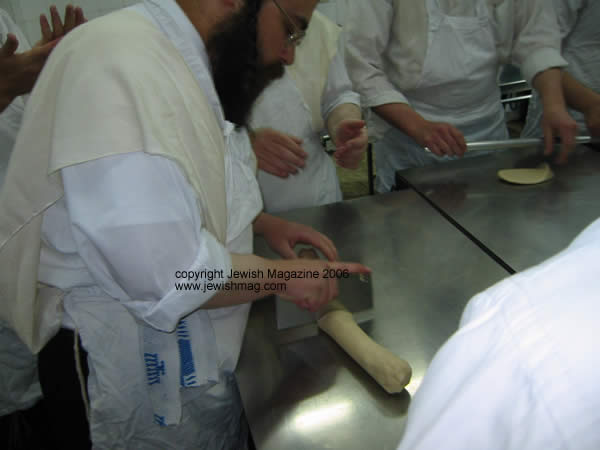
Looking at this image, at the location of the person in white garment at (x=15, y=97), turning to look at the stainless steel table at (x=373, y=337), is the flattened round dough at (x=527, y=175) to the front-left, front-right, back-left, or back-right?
front-left

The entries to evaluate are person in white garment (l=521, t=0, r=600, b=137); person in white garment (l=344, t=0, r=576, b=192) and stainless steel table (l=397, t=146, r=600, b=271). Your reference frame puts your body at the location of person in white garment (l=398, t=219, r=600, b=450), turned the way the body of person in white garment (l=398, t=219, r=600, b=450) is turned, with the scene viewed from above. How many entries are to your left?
0

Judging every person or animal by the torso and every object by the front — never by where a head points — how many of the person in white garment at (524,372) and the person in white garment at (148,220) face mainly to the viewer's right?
1

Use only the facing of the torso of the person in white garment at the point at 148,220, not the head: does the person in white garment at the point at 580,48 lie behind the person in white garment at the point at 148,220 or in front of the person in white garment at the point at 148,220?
in front

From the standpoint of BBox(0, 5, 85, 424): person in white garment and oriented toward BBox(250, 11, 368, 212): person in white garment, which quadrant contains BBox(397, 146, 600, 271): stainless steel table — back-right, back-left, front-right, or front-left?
front-right

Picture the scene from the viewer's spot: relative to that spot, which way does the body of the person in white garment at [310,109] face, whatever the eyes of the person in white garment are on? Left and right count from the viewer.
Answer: facing the viewer and to the right of the viewer

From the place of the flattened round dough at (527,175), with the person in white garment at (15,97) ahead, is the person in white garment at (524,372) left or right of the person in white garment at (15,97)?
left

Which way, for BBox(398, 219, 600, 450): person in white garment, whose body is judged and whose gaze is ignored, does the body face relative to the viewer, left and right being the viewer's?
facing away from the viewer and to the left of the viewer

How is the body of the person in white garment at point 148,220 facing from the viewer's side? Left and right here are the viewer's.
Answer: facing to the right of the viewer

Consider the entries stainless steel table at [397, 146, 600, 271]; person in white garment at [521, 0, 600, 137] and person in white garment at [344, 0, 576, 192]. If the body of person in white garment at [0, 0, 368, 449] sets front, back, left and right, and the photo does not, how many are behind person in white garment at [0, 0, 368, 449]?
0

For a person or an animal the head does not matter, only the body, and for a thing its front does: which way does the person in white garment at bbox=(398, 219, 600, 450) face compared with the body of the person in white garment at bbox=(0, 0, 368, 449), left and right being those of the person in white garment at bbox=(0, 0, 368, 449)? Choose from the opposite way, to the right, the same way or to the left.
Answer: to the left

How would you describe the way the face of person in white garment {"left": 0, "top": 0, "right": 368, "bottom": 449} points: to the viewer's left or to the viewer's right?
to the viewer's right
